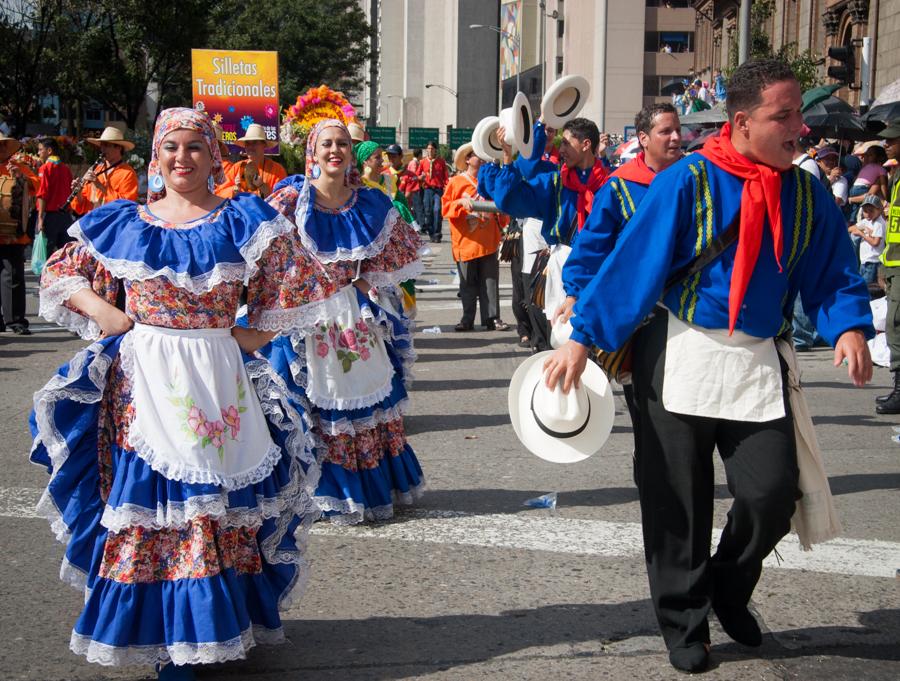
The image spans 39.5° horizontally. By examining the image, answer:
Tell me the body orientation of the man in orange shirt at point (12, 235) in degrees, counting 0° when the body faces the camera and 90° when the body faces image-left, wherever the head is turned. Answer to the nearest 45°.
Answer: approximately 0°

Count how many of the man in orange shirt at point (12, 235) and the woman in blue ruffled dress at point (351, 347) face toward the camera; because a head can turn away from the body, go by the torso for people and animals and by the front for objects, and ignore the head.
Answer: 2

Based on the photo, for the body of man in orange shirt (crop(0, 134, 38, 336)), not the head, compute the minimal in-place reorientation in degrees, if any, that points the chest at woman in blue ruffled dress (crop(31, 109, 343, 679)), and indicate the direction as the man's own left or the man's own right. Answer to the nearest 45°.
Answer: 0° — they already face them

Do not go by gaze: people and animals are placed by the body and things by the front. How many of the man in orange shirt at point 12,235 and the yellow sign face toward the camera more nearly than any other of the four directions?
2

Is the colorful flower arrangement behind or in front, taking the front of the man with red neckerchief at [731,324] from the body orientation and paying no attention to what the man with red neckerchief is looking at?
behind

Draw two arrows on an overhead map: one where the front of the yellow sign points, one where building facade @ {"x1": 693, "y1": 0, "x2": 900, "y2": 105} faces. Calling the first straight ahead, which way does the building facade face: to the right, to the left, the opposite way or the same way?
to the right

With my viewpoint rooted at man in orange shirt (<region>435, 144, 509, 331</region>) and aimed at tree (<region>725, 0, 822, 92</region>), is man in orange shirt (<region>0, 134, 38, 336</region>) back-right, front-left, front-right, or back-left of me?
back-left

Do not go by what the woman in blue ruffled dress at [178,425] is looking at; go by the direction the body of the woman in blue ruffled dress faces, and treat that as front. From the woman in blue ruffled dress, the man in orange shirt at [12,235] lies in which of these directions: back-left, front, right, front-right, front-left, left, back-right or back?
back

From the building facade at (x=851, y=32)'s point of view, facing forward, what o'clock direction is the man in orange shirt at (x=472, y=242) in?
The man in orange shirt is roughly at 11 o'clock from the building facade.

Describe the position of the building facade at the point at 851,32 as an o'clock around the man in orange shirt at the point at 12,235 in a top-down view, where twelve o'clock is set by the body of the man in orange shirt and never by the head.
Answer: The building facade is roughly at 8 o'clock from the man in orange shirt.

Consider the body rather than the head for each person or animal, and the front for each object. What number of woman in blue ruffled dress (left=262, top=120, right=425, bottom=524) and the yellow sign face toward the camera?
2
